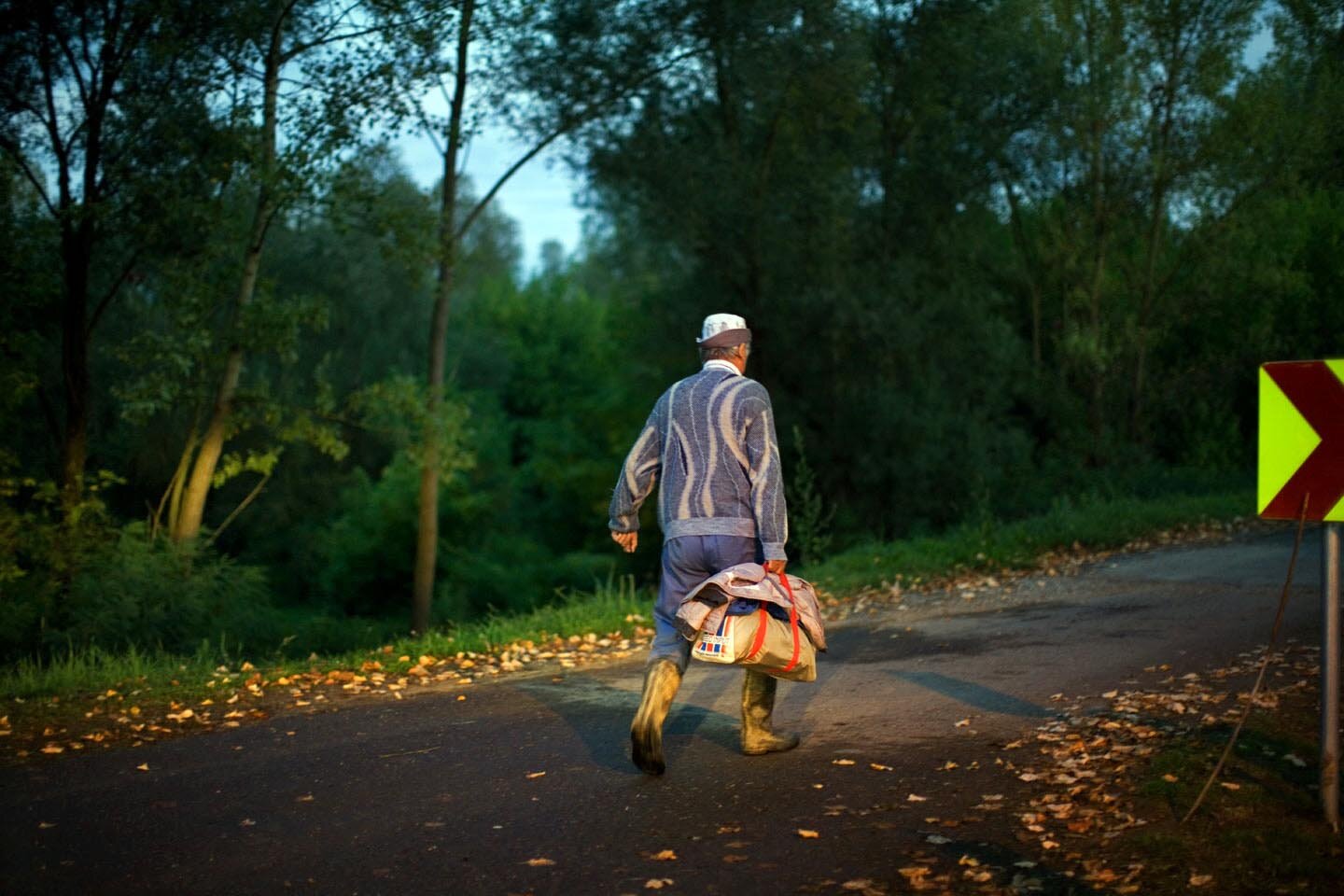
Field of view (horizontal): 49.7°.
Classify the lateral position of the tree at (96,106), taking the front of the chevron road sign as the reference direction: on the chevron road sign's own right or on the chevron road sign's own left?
on the chevron road sign's own right

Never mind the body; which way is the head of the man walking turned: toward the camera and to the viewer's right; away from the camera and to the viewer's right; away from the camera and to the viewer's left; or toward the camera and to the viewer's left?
away from the camera and to the viewer's right

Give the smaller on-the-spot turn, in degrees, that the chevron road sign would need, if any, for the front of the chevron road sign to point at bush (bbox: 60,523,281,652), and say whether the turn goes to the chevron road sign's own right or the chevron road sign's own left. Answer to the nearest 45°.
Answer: approximately 135° to the chevron road sign's own right

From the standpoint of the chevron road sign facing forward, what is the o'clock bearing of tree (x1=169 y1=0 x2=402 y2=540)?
The tree is roughly at 4 o'clock from the chevron road sign.

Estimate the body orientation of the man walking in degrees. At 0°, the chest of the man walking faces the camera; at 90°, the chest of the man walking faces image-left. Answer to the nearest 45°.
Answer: approximately 225°

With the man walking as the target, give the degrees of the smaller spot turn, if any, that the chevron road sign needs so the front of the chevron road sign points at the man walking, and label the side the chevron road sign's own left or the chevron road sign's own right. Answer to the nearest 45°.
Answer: approximately 90° to the chevron road sign's own right

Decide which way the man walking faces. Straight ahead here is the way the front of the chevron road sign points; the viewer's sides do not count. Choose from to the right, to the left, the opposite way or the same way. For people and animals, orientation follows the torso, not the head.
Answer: the opposite way

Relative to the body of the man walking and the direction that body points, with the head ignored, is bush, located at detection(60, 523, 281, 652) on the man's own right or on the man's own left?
on the man's own left

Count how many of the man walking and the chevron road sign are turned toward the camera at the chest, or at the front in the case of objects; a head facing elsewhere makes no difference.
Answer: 1

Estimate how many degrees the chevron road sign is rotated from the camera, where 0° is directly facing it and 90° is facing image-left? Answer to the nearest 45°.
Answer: approximately 0°

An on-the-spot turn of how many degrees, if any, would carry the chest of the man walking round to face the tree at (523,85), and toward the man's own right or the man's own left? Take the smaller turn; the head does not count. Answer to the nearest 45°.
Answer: approximately 45° to the man's own left

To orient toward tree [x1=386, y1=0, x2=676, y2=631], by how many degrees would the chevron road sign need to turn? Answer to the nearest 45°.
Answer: approximately 135° to its right
